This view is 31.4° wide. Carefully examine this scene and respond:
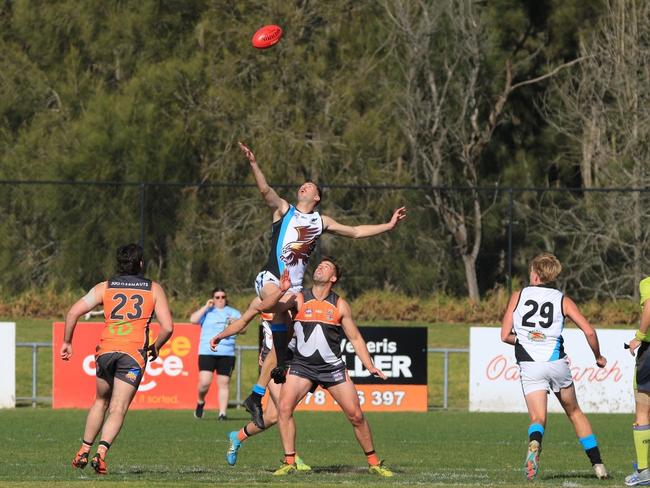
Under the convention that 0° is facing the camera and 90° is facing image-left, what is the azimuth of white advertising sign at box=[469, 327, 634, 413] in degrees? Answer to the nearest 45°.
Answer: approximately 0°

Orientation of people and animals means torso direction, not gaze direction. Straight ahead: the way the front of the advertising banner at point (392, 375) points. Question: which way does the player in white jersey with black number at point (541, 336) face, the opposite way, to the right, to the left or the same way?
the opposite way

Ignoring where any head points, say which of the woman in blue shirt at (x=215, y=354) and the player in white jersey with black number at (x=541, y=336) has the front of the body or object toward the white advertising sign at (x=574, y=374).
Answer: the player in white jersey with black number

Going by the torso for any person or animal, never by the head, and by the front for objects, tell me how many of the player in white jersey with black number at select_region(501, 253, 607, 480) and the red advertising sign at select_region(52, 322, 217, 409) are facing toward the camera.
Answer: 1

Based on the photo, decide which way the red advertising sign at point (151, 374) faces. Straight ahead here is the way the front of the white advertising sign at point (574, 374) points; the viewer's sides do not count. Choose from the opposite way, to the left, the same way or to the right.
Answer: the same way

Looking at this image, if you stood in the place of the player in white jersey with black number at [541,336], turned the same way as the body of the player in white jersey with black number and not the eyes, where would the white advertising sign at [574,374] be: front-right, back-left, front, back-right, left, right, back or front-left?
front

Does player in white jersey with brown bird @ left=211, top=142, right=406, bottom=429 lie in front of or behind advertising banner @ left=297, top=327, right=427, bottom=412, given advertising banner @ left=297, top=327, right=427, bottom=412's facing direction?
in front

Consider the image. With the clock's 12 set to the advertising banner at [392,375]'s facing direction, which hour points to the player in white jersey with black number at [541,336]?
The player in white jersey with black number is roughly at 12 o'clock from the advertising banner.

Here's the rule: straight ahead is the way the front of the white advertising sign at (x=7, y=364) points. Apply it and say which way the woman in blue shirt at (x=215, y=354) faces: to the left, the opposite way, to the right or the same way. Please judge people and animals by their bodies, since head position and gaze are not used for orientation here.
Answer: the same way

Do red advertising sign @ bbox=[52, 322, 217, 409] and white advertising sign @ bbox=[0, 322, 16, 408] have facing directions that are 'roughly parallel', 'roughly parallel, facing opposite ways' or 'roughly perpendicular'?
roughly parallel

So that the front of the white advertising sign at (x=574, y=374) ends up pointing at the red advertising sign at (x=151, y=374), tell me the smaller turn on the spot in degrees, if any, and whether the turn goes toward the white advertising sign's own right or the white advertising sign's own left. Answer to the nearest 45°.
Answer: approximately 90° to the white advertising sign's own right

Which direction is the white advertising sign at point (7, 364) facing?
toward the camera

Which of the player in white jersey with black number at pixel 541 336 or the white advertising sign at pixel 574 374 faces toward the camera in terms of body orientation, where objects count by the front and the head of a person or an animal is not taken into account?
the white advertising sign

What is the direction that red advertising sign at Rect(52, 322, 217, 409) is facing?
toward the camera

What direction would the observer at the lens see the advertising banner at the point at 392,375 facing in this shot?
facing the viewer

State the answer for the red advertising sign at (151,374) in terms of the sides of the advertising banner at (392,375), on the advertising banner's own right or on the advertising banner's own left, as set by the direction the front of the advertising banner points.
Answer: on the advertising banner's own right

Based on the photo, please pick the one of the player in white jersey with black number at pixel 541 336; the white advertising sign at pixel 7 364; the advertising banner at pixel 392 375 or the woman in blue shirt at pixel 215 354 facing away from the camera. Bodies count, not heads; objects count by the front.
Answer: the player in white jersey with black number

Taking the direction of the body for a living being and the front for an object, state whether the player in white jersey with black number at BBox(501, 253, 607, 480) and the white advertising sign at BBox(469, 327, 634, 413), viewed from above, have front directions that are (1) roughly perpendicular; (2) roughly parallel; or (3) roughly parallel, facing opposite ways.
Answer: roughly parallel, facing opposite ways

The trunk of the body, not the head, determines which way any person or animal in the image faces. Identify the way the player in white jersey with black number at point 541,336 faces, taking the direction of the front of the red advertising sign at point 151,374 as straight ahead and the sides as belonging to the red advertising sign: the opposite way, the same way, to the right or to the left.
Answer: the opposite way

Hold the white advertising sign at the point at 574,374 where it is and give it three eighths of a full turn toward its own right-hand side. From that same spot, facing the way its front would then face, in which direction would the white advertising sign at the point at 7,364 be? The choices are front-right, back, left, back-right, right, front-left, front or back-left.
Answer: front-left

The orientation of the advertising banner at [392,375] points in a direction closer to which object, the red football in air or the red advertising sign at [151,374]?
the red football in air

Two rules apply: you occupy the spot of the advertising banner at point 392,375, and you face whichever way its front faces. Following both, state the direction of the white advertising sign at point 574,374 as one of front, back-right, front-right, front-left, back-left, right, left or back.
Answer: left
